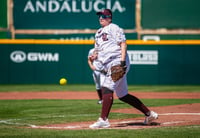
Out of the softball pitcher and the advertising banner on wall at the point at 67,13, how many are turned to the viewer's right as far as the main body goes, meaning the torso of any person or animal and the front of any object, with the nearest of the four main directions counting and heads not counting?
0

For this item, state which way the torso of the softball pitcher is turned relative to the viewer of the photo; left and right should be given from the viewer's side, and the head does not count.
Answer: facing the viewer and to the left of the viewer

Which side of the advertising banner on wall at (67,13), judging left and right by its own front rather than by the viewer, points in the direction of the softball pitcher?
front

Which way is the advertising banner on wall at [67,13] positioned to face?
toward the camera

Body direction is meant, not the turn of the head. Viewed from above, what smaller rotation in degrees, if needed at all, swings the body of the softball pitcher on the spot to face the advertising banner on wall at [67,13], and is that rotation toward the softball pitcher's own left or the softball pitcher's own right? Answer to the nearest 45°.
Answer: approximately 135° to the softball pitcher's own right
